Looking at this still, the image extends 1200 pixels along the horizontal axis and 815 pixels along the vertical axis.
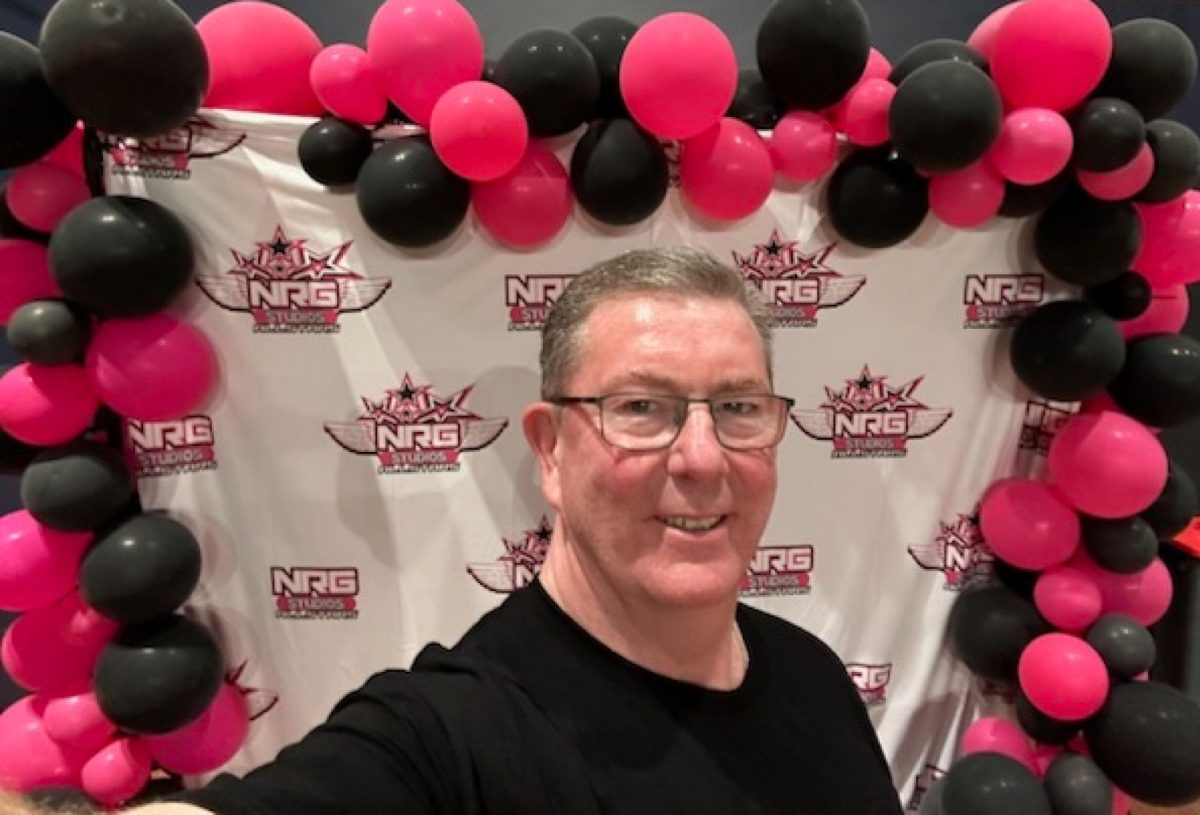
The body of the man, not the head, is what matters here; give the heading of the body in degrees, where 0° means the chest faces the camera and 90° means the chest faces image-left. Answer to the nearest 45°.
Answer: approximately 315°

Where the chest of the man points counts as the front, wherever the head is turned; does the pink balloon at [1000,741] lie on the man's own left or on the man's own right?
on the man's own left

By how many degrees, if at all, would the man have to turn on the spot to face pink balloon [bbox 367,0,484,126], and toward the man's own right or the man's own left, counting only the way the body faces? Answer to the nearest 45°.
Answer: approximately 135° to the man's own left

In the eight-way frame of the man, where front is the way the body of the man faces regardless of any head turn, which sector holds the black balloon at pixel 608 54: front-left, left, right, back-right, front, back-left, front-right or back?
back-left

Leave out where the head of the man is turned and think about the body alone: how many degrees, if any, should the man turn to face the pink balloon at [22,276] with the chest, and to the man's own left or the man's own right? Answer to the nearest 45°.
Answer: approximately 180°

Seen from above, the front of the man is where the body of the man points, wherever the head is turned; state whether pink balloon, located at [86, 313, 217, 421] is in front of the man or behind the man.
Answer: behind

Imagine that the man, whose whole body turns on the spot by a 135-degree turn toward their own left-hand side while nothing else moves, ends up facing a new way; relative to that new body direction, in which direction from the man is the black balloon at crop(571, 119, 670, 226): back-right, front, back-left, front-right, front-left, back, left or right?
front

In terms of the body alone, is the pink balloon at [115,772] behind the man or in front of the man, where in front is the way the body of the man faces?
behind

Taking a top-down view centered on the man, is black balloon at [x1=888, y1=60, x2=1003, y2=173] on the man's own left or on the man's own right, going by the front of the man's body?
on the man's own left

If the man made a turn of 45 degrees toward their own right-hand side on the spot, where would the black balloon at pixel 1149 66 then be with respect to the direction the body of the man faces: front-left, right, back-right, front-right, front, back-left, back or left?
back-left

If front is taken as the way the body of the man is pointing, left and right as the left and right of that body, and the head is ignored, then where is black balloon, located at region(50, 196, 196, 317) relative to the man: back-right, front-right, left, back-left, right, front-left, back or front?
back
